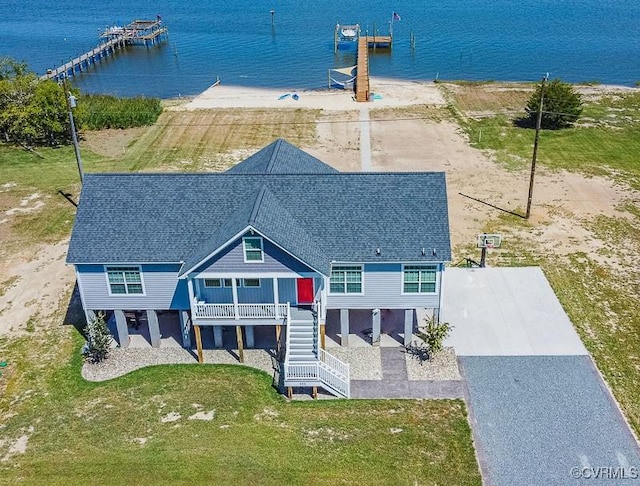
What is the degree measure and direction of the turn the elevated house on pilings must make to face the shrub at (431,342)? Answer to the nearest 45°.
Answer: approximately 90° to its left

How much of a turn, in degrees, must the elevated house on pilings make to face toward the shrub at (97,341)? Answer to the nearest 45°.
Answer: approximately 90° to its right

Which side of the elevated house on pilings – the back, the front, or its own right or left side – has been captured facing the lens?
front
